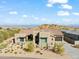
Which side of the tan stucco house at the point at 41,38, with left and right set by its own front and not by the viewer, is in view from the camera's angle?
front
